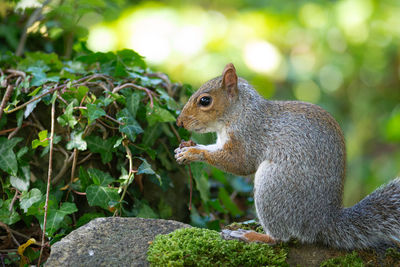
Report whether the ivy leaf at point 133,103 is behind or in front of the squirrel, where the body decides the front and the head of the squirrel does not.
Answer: in front

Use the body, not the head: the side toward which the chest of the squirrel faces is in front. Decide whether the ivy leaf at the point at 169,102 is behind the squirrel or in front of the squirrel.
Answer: in front

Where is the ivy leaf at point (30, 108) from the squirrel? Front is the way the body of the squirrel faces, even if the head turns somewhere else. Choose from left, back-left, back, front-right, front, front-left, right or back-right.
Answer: front

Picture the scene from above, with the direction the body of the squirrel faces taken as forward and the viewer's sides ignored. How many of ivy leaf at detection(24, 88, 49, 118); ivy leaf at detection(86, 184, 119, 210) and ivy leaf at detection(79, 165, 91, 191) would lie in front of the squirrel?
3

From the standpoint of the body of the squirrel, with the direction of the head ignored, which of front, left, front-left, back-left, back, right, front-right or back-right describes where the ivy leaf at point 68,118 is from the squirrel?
front

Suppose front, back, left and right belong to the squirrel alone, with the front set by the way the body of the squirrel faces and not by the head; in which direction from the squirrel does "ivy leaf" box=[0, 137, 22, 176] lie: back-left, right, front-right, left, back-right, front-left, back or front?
front

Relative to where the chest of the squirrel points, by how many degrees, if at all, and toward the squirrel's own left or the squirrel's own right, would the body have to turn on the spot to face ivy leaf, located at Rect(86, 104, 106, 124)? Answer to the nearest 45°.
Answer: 0° — it already faces it

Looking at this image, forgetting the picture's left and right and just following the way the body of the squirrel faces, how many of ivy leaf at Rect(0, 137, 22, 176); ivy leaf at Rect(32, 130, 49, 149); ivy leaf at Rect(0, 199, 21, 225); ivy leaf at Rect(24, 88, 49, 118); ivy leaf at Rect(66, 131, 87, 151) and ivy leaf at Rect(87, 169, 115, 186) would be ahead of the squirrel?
6

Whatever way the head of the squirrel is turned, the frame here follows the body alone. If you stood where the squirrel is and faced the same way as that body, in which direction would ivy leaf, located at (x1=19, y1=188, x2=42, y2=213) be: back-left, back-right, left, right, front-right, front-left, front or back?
front

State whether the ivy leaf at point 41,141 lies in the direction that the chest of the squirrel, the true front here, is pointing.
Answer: yes

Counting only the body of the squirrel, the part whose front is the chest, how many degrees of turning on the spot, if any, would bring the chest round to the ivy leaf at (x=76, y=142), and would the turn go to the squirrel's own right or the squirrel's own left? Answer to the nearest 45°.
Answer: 0° — it already faces it

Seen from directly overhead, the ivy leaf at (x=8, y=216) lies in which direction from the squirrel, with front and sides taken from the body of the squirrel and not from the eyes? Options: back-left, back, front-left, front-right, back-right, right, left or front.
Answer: front

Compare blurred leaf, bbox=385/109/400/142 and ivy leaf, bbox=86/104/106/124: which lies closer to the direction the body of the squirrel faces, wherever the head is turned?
the ivy leaf

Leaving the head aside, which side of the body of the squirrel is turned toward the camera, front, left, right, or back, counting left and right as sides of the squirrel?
left

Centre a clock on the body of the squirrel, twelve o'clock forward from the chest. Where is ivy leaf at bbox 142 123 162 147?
The ivy leaf is roughly at 1 o'clock from the squirrel.
